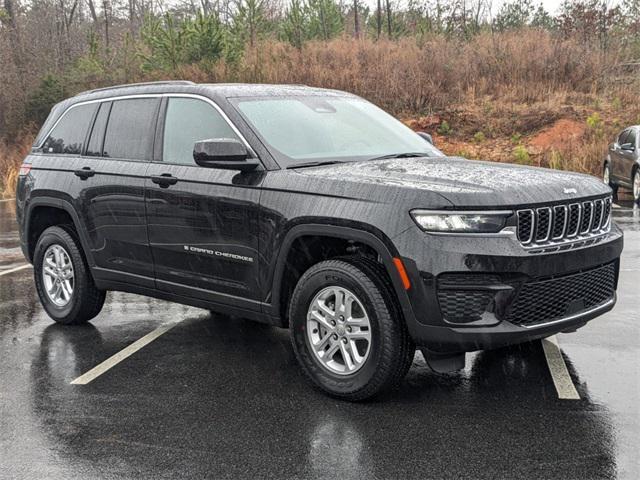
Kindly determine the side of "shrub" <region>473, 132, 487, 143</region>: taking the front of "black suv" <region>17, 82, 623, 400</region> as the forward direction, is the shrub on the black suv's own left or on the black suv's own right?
on the black suv's own left

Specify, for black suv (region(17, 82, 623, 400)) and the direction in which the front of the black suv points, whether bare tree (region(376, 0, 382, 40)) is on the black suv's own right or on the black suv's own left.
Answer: on the black suv's own left

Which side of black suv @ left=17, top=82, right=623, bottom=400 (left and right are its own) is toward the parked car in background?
left

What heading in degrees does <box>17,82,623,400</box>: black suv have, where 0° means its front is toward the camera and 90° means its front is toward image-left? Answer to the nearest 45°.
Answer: approximately 315°

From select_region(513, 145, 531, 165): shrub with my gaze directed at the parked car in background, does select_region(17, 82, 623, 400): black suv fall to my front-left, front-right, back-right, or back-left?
front-right

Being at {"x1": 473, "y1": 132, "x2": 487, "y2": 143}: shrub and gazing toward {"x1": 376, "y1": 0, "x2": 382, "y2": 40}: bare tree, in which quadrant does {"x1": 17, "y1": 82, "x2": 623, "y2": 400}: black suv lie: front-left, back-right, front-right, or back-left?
back-left

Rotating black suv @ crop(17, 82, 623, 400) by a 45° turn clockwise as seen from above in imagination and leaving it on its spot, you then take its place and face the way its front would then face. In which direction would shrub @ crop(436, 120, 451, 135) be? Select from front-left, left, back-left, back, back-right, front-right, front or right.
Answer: back
